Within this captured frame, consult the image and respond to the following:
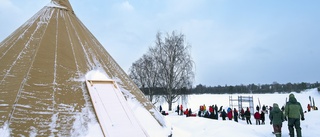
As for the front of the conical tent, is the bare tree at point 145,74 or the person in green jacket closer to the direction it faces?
the person in green jacket

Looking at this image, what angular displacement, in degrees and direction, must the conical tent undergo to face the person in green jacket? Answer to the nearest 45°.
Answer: approximately 45° to its left

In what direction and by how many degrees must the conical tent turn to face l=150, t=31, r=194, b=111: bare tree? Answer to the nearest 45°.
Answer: approximately 90° to its left

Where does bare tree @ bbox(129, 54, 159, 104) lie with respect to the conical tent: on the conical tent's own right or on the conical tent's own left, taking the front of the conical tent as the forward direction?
on the conical tent's own left

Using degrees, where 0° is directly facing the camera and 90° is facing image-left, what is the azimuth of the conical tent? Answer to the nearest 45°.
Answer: approximately 315°

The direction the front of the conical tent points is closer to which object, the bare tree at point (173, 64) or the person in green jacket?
the person in green jacket
